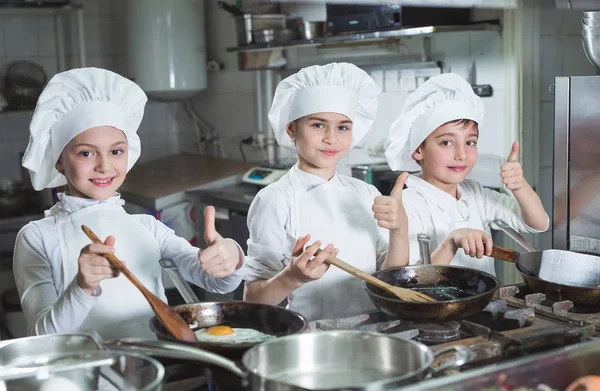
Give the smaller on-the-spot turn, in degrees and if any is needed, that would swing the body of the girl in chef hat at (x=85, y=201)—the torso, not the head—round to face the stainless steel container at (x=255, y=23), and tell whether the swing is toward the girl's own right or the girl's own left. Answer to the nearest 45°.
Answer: approximately 135° to the girl's own left

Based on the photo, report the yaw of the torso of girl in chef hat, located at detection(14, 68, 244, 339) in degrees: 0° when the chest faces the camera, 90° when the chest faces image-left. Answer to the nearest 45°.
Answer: approximately 315°

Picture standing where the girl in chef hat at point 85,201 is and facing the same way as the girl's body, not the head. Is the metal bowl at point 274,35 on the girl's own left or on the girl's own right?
on the girl's own left

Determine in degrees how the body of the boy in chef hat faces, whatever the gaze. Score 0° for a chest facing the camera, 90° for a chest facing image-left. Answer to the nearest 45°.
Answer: approximately 315°

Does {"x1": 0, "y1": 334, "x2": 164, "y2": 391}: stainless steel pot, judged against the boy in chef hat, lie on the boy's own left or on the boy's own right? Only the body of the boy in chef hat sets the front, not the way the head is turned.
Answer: on the boy's own right
